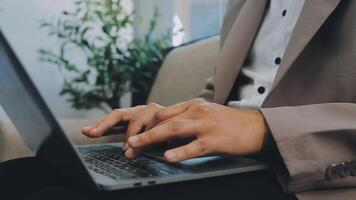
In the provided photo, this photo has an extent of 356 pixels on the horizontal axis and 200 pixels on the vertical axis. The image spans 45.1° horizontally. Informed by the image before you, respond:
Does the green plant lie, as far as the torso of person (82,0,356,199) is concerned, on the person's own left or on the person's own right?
on the person's own right

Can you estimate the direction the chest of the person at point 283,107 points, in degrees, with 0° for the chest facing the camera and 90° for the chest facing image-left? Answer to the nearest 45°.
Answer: approximately 45°
